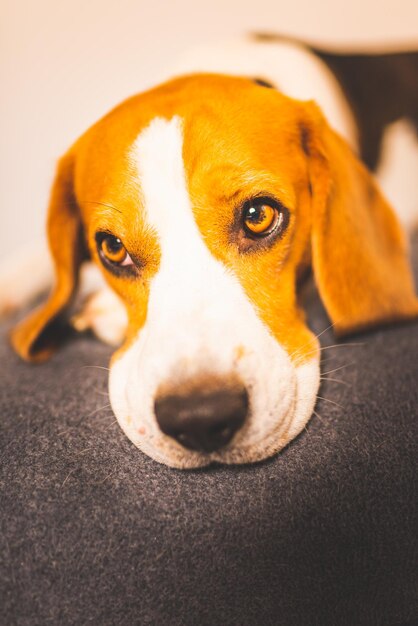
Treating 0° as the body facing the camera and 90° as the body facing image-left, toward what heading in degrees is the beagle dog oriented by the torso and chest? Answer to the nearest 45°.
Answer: approximately 0°
